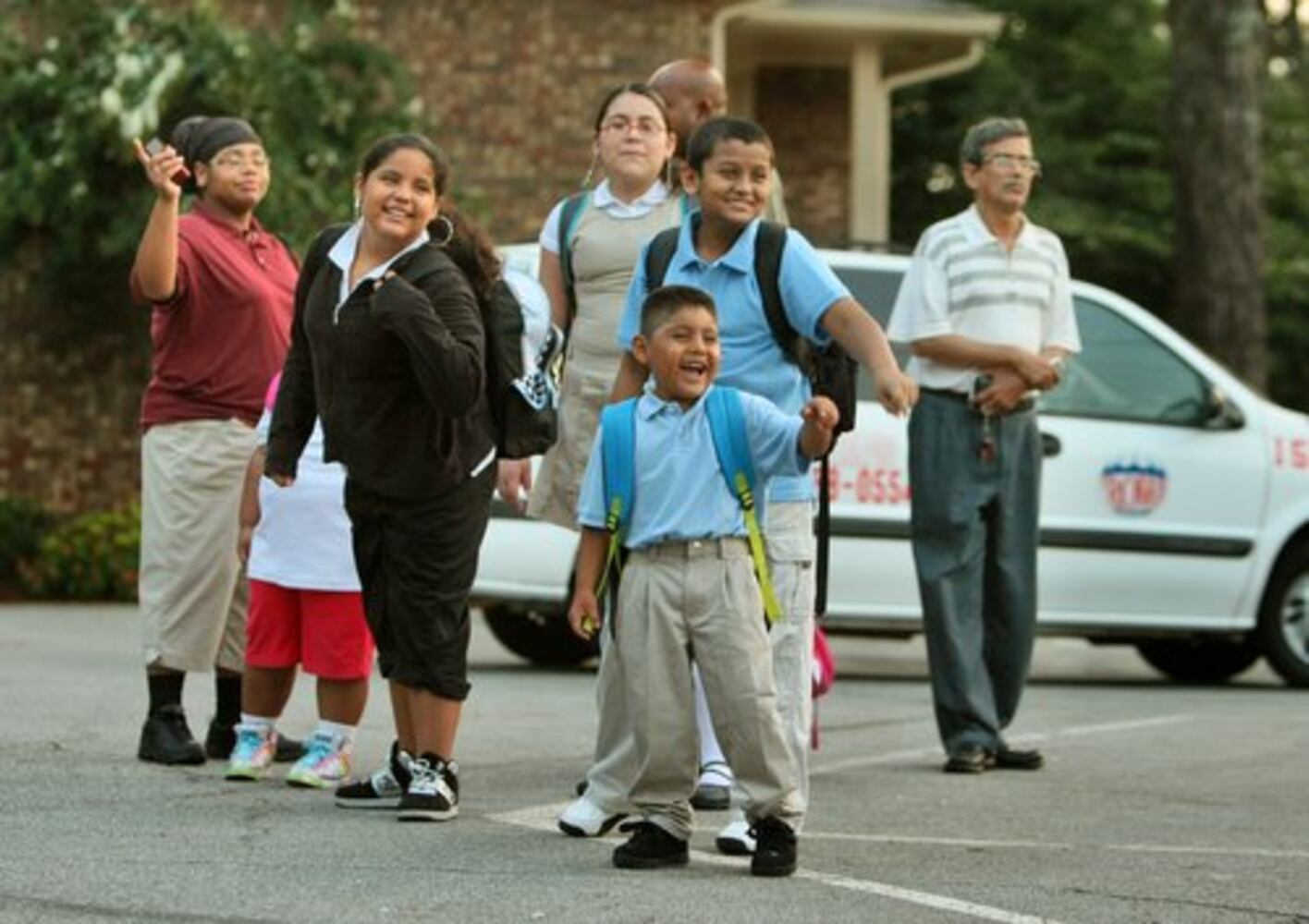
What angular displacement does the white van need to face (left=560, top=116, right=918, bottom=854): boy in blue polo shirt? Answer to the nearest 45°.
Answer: approximately 90° to its right

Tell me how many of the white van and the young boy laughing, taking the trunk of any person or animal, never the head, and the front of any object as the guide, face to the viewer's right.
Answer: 1

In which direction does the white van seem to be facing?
to the viewer's right

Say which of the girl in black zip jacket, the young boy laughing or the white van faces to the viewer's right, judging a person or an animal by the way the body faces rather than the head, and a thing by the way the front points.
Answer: the white van

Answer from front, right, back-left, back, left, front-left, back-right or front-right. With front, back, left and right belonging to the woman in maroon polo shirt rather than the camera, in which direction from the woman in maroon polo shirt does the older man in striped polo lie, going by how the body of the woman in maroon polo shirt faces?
front-left

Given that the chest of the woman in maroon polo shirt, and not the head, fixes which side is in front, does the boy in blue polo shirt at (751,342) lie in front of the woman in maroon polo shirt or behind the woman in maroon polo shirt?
in front
